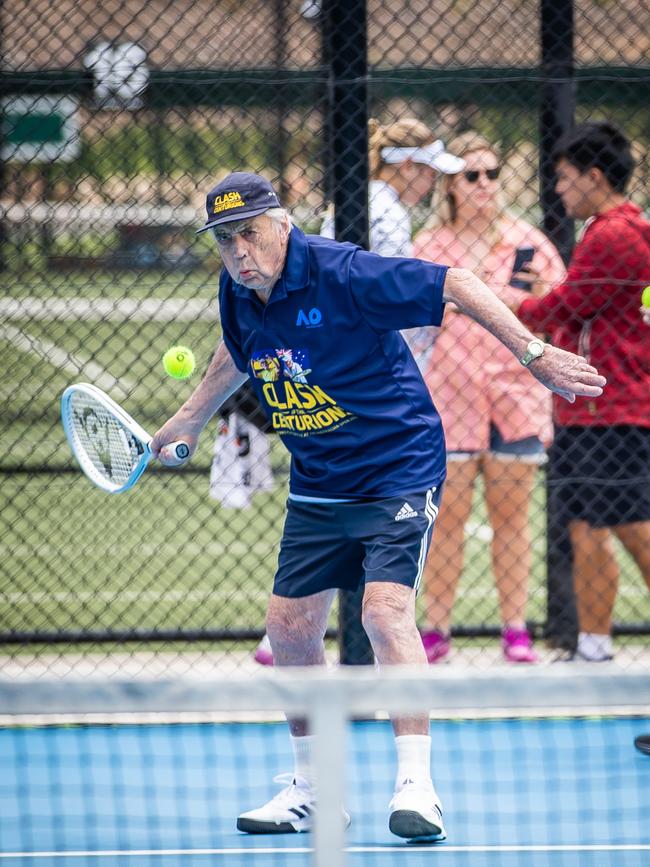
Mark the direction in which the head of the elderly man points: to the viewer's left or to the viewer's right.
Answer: to the viewer's left

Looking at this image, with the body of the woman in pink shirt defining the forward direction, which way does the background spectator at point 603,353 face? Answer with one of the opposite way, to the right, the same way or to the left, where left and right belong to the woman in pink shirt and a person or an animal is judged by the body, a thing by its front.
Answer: to the right

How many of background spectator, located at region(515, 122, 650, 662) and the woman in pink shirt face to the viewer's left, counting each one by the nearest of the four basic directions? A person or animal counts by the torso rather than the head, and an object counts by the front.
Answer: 1

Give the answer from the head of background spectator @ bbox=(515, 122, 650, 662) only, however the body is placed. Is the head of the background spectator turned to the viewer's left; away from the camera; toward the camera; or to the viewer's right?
to the viewer's left

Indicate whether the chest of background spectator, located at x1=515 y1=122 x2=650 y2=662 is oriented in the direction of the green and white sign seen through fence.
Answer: no

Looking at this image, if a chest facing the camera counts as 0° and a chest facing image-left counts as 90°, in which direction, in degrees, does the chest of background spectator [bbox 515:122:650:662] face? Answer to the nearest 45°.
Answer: approximately 90°

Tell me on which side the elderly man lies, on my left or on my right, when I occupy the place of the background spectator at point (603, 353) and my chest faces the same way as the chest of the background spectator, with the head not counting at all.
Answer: on my left

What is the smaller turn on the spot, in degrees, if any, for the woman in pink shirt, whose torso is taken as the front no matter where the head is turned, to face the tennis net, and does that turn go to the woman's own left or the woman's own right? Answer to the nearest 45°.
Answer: approximately 45° to the woman's own right
